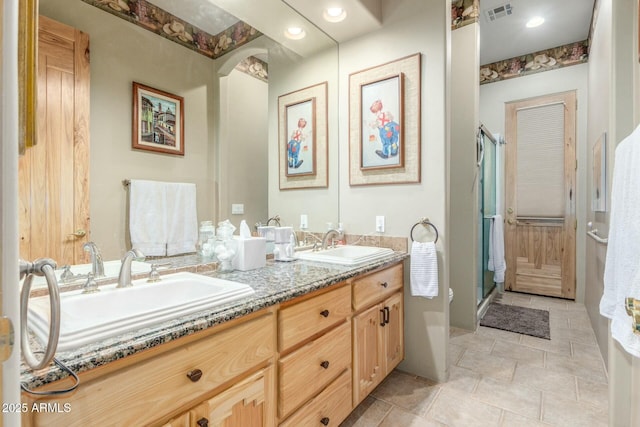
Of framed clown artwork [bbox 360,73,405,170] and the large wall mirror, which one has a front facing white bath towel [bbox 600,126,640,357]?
the large wall mirror

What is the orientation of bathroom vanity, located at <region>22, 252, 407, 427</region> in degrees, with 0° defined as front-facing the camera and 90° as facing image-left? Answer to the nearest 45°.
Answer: approximately 315°

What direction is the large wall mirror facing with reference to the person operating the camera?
facing the viewer and to the right of the viewer

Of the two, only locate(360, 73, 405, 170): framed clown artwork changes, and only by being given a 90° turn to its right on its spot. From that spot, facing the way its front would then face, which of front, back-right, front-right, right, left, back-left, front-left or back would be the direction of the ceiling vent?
right

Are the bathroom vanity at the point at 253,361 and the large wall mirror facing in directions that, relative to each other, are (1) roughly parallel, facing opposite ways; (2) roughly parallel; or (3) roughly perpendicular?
roughly parallel

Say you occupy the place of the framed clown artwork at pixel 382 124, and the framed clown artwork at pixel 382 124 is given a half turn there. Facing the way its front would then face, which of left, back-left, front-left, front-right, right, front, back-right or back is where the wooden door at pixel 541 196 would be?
front

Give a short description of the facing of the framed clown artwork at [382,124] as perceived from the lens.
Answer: facing the viewer and to the left of the viewer

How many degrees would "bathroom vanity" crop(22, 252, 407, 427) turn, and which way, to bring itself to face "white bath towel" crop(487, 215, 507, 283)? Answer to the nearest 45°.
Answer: approximately 90° to its left

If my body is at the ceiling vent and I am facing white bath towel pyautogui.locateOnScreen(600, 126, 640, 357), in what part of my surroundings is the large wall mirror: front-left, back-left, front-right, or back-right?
front-right

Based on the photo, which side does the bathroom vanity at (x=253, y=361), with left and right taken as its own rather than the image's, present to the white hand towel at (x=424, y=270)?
left
